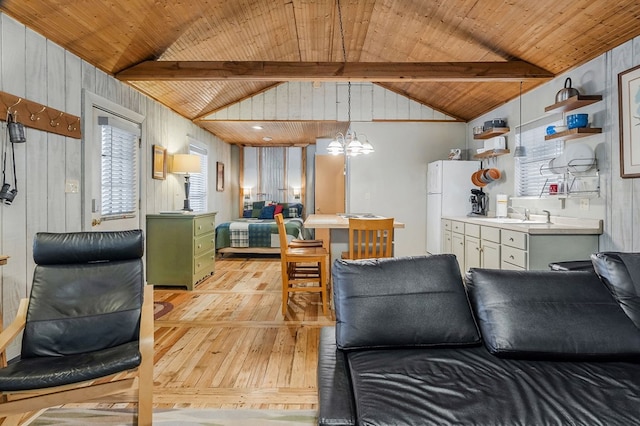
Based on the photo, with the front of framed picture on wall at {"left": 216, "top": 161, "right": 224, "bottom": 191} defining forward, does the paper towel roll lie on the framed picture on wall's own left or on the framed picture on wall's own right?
on the framed picture on wall's own right

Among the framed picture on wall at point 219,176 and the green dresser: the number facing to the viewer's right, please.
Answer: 2

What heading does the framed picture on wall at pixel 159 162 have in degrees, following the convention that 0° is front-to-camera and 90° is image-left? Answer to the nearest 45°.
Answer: approximately 315°

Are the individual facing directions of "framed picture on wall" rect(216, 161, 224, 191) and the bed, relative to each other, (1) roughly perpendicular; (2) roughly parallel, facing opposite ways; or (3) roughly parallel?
roughly perpendicular

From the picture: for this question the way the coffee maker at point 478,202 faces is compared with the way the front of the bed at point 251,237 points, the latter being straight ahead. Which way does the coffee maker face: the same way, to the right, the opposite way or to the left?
to the right

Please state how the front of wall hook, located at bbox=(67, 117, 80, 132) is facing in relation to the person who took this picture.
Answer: facing the viewer and to the right of the viewer

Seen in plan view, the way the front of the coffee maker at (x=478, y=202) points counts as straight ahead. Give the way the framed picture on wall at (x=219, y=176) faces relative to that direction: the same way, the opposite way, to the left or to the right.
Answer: the opposite way

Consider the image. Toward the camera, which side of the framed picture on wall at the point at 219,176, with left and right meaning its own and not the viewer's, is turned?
right

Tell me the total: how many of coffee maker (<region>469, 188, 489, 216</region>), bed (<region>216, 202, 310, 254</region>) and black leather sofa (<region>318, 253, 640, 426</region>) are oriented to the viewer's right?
0

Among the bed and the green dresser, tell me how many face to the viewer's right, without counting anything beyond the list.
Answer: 1

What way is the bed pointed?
toward the camera

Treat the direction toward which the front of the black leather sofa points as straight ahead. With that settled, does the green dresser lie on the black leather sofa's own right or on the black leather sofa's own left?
on the black leather sofa's own right

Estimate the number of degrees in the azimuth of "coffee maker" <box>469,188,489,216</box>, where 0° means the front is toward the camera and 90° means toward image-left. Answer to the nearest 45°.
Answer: approximately 45°

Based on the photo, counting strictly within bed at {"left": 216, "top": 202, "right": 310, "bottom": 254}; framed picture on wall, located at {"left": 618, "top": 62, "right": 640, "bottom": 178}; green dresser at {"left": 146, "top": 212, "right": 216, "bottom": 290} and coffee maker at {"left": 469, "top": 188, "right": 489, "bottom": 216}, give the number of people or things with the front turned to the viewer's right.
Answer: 1

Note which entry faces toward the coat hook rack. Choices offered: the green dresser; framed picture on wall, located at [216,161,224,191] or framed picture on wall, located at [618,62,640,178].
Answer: framed picture on wall, located at [618,62,640,178]

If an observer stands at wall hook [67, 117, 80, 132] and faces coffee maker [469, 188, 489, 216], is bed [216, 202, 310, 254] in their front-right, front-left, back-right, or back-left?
front-left
